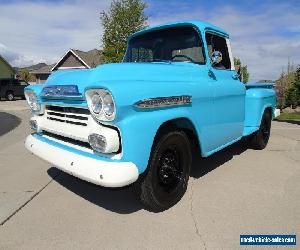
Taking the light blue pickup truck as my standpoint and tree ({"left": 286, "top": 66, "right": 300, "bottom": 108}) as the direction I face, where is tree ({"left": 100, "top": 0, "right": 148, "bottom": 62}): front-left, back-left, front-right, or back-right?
front-left

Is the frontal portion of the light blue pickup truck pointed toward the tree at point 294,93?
no

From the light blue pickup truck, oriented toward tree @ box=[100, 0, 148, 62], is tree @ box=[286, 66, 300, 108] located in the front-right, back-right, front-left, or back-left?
front-right

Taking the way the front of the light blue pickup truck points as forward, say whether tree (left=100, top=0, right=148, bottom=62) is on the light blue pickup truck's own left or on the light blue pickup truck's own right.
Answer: on the light blue pickup truck's own right

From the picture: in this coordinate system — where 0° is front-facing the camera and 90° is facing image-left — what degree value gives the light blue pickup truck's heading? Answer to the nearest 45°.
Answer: approximately 45°
